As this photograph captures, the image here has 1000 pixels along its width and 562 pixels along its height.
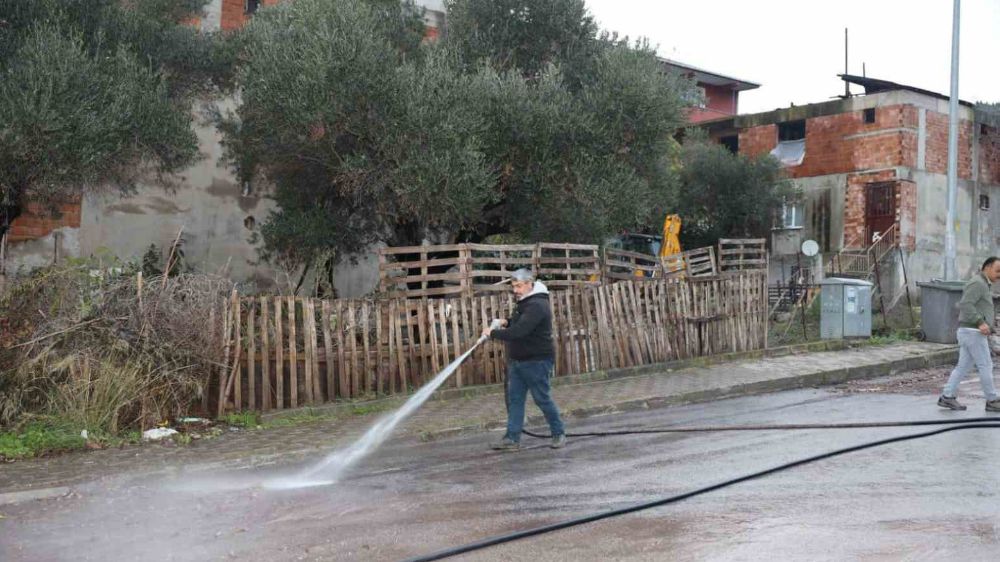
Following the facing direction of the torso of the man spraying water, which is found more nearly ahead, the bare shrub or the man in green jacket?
the bare shrub

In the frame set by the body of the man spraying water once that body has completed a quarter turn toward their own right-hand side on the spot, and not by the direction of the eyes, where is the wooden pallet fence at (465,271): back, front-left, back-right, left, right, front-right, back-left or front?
front

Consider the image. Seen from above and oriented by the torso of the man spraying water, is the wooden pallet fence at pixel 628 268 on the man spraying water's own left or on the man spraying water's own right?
on the man spraying water's own right

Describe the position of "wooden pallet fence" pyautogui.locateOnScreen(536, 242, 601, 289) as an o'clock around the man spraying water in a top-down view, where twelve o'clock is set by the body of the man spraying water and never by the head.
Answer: The wooden pallet fence is roughly at 3 o'clock from the man spraying water.

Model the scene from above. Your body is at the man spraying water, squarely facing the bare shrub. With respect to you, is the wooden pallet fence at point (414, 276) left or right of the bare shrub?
right

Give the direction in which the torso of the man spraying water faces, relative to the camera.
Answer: to the viewer's left
